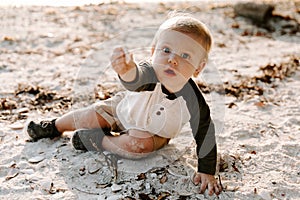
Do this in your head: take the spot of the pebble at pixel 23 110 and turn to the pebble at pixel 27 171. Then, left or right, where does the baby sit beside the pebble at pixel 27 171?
left

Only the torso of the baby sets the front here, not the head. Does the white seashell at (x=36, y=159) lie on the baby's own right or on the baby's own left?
on the baby's own right

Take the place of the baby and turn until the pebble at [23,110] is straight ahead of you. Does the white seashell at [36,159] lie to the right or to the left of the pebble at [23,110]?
left

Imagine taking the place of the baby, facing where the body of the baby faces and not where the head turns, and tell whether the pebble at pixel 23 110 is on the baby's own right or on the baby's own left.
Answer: on the baby's own right

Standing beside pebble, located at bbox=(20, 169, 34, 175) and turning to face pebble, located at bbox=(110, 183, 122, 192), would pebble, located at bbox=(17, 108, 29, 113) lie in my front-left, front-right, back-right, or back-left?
back-left

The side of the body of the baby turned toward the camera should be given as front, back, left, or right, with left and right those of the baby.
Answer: front

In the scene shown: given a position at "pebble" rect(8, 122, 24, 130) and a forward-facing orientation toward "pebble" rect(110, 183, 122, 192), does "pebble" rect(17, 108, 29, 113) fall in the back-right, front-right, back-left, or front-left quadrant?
back-left
